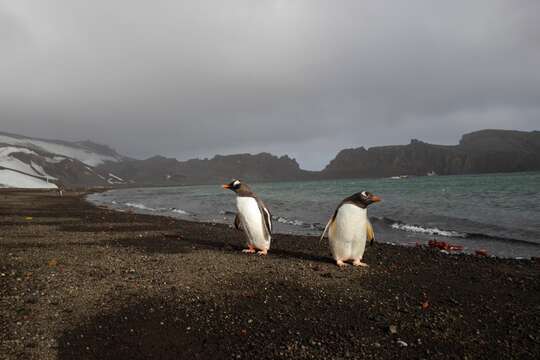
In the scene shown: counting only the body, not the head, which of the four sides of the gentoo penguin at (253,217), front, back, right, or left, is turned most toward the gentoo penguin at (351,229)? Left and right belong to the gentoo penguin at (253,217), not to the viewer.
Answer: left

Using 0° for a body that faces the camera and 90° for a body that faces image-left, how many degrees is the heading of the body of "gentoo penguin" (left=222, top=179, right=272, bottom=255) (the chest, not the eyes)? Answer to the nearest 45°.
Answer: approximately 45°
